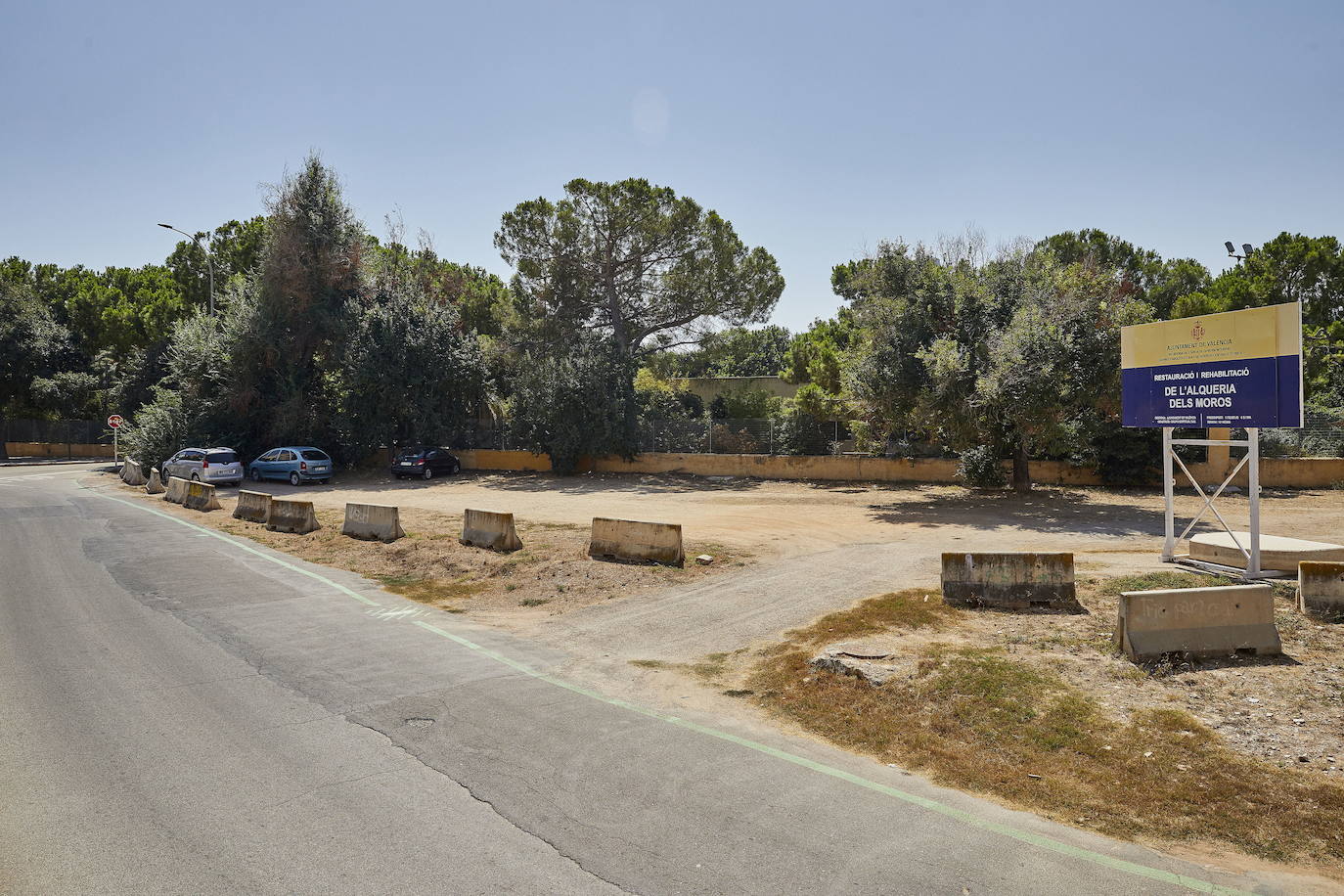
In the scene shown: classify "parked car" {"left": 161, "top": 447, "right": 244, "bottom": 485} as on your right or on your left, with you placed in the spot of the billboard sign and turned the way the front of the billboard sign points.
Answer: on your right

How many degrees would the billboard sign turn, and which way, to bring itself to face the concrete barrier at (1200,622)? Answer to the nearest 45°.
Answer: approximately 45° to its left

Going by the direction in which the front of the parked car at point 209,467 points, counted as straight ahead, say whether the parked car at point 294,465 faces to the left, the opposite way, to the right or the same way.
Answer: the same way

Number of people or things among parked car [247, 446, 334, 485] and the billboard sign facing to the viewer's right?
0

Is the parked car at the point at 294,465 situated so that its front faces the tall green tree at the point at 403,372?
no

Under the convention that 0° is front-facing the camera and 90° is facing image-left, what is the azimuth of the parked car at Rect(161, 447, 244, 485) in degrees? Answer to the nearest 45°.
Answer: approximately 135°

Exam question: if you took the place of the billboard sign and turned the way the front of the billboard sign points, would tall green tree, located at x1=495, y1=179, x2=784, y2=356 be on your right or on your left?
on your right

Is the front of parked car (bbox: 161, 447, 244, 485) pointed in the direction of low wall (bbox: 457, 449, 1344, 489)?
no

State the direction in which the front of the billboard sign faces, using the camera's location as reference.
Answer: facing the viewer and to the left of the viewer

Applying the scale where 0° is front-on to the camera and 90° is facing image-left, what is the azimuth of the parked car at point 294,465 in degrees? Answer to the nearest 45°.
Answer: approximately 135°

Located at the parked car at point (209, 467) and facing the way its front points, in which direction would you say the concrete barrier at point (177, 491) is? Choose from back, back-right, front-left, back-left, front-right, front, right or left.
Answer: back-left

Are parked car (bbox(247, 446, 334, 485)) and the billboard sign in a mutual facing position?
no

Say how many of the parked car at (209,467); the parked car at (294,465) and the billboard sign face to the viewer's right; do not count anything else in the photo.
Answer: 0
